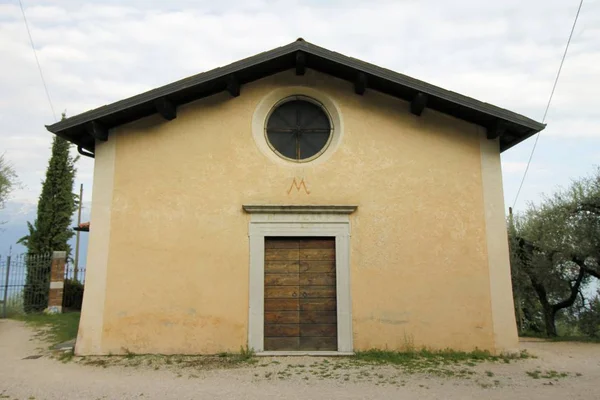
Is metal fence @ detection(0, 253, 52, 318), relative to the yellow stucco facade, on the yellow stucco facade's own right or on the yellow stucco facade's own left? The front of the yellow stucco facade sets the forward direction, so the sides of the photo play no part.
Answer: on the yellow stucco facade's own right

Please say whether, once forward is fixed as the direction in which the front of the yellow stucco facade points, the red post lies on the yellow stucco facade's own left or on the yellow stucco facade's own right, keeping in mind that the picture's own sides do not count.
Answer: on the yellow stucco facade's own right

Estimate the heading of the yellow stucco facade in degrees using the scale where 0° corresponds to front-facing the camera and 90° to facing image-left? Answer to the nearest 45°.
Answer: approximately 0°

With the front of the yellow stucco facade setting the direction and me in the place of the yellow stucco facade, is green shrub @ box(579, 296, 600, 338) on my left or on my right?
on my left

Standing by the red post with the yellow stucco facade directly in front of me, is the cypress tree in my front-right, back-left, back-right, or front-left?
back-left

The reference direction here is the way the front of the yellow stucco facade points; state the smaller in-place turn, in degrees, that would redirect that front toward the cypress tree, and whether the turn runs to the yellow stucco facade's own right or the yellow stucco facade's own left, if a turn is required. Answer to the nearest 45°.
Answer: approximately 135° to the yellow stucco facade's own right
